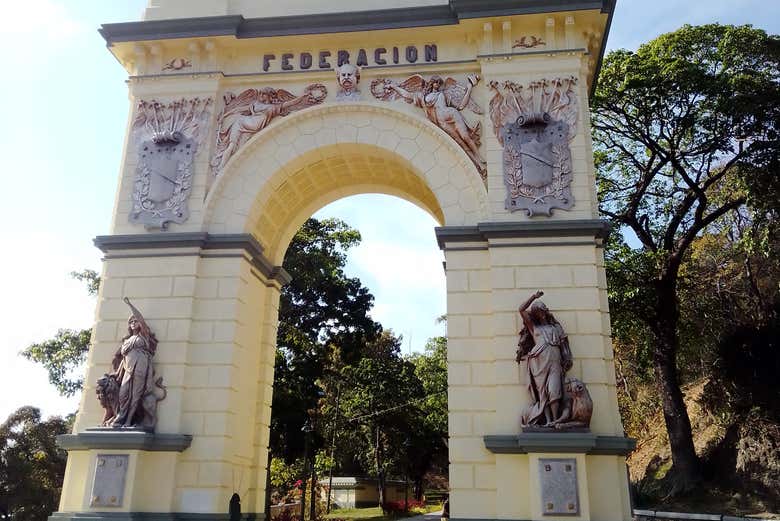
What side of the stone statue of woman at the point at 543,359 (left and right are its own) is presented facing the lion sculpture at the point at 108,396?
right

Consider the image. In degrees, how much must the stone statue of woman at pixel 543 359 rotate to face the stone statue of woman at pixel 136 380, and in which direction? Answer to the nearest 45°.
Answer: approximately 90° to its right

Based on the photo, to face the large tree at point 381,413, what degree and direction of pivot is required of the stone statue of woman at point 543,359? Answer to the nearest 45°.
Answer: approximately 180°

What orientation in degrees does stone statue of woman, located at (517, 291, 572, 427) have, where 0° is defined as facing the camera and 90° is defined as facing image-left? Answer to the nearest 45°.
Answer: approximately 0°

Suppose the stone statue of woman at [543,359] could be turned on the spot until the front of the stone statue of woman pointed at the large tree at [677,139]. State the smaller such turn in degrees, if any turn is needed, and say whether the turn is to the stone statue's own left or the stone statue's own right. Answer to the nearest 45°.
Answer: approximately 135° to the stone statue's own left

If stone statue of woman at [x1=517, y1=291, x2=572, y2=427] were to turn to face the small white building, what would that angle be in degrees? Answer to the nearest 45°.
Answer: approximately 180°

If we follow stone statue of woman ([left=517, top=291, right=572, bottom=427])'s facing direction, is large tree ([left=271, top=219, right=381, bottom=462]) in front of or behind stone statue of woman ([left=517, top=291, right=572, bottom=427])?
behind

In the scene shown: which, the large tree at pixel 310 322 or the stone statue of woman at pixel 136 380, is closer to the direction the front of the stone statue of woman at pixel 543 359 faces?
the stone statue of woman
